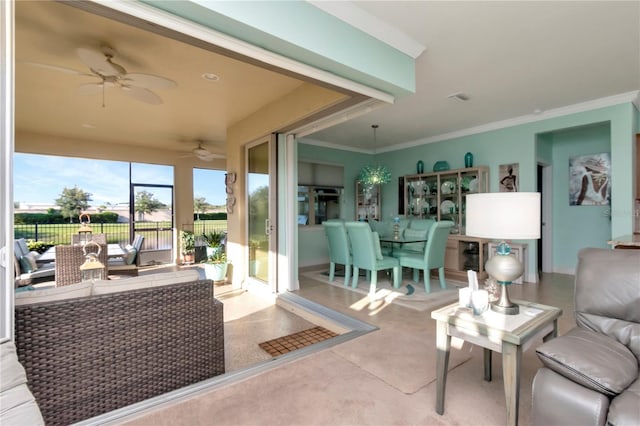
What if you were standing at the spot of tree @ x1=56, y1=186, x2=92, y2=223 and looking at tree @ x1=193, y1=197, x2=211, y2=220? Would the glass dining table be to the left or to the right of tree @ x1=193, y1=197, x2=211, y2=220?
right

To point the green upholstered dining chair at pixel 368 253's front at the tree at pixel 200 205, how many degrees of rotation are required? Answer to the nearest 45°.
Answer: approximately 90° to its left

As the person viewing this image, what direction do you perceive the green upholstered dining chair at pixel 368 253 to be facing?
facing away from the viewer and to the right of the viewer

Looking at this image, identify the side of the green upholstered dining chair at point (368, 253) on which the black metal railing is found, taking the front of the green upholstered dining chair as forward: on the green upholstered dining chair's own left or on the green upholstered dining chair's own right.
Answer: on the green upholstered dining chair's own left

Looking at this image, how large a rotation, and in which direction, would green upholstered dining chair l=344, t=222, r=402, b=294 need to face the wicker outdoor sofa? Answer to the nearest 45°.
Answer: approximately 180°

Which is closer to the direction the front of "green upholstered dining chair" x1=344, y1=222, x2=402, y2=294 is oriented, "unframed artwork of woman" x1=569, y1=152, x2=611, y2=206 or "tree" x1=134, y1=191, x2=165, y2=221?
the unframed artwork of woman

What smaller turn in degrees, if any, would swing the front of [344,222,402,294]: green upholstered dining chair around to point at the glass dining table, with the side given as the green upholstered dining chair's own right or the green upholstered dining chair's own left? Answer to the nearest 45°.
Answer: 0° — it already faces it

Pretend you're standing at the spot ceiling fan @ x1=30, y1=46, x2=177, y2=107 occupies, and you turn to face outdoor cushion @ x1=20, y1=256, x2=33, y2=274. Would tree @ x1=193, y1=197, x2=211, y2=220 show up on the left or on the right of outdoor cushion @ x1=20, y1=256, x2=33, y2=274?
right

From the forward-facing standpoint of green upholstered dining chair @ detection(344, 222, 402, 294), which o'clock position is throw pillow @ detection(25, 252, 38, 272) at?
The throw pillow is roughly at 7 o'clock from the green upholstered dining chair.
